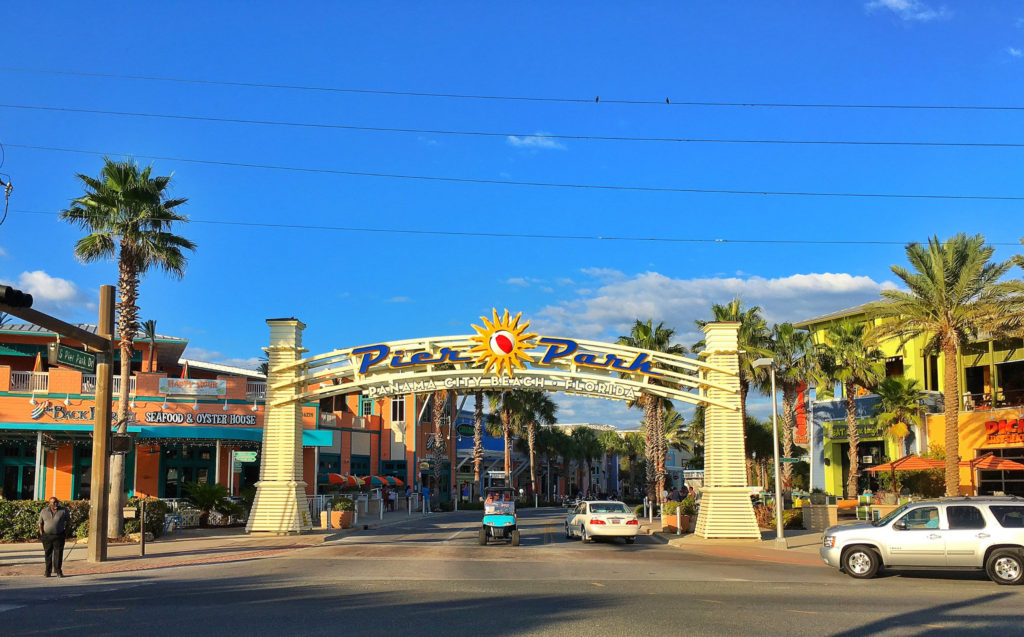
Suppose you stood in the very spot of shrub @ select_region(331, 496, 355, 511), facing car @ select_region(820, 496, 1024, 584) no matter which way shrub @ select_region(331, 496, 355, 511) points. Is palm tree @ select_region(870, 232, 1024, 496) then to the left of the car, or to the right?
left

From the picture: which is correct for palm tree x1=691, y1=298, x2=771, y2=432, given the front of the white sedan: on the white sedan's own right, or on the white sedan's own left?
on the white sedan's own right

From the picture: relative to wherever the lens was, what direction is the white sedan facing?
facing away from the viewer and to the left of the viewer

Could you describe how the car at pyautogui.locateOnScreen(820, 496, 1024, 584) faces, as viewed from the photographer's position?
facing to the left of the viewer

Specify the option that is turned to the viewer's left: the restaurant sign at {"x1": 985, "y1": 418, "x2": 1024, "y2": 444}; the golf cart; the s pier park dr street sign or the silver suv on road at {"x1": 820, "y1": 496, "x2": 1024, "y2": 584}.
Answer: the silver suv on road

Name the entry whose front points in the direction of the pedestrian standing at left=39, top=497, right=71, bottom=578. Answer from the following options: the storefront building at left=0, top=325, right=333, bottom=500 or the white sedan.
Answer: the storefront building

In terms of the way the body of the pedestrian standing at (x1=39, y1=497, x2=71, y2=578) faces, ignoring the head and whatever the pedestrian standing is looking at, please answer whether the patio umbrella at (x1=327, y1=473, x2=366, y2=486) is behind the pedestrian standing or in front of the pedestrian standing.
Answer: behind

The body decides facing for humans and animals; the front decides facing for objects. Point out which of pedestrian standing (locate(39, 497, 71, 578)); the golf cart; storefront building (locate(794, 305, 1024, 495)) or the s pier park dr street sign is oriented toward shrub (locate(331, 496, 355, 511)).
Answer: the storefront building

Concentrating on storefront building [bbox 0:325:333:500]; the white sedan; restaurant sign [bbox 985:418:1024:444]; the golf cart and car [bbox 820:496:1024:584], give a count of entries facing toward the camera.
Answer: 3

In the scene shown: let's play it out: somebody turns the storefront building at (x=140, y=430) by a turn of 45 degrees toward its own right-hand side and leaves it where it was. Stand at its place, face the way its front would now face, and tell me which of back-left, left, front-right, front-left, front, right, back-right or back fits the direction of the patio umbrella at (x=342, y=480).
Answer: back
